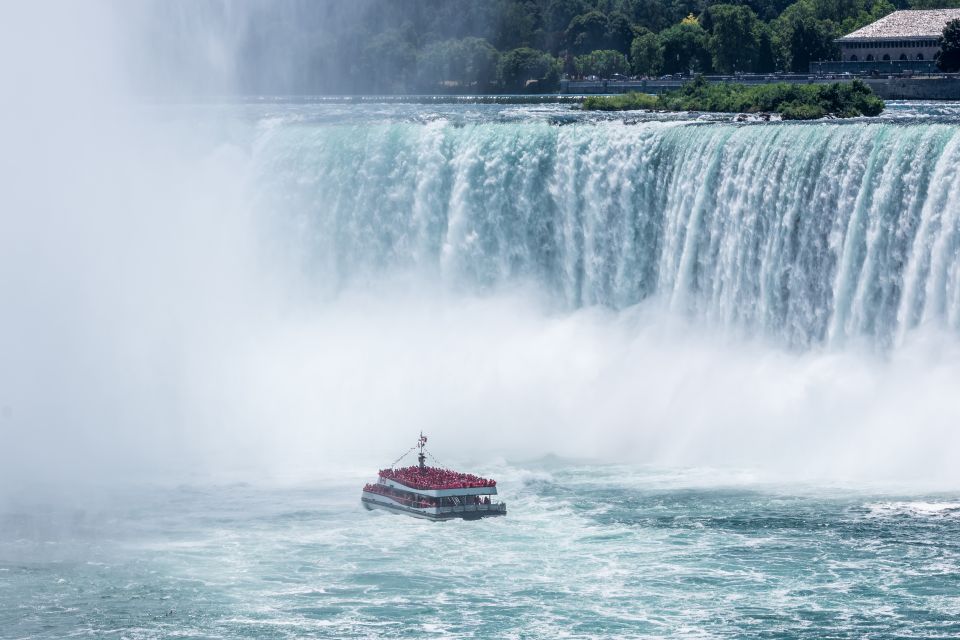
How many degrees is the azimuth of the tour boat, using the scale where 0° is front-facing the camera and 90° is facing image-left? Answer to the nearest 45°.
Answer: approximately 135°
